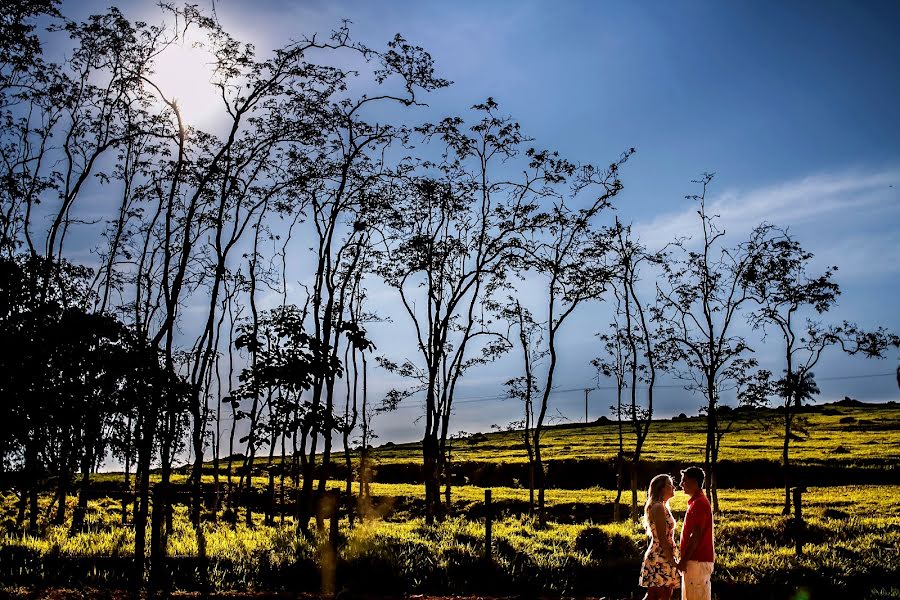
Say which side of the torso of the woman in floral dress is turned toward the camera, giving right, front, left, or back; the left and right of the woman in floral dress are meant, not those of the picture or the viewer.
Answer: right

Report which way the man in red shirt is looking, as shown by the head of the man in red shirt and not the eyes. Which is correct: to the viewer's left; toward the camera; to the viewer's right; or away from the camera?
to the viewer's left

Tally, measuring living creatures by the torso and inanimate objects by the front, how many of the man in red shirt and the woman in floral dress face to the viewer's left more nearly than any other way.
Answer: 1

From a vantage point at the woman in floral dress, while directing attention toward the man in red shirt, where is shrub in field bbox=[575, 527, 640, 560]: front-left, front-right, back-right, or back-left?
back-left

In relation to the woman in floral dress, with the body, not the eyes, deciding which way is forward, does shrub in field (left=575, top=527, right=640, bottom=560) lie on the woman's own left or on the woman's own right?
on the woman's own left

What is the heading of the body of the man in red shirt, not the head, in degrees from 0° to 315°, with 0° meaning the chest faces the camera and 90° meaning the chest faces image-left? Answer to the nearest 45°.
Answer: approximately 90°

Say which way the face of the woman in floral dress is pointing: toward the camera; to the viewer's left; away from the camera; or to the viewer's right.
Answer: to the viewer's right

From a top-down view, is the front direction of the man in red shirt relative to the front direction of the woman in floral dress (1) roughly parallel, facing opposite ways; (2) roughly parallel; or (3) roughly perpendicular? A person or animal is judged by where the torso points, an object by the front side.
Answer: roughly parallel, facing opposite ways

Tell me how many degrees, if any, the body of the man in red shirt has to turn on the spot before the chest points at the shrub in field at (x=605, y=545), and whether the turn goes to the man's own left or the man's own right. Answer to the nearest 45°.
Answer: approximately 90° to the man's own right
